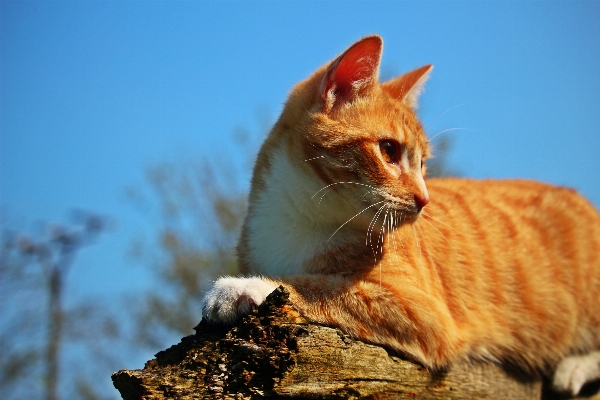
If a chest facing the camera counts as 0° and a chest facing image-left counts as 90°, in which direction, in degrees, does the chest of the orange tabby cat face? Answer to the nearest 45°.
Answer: approximately 90°
